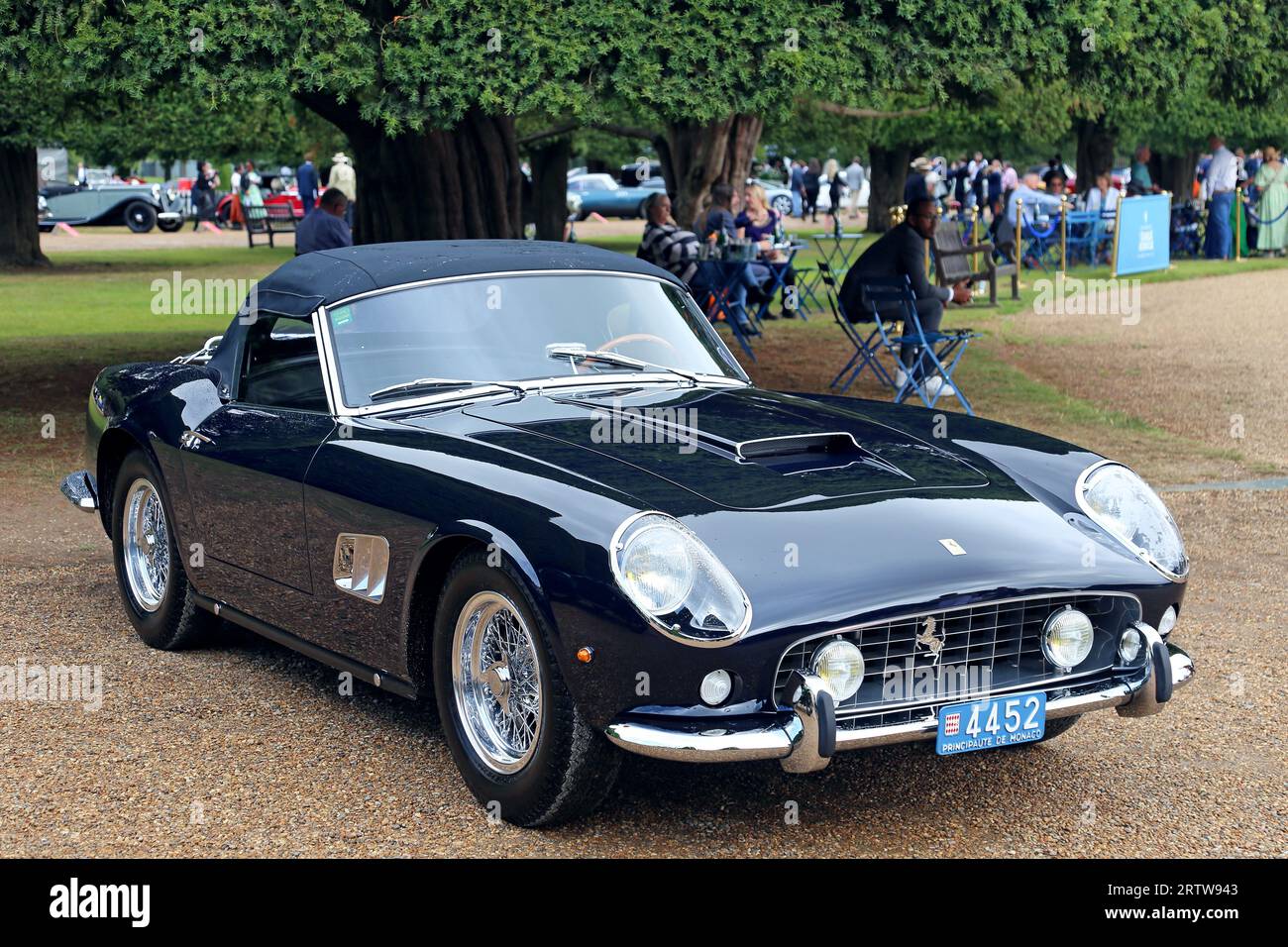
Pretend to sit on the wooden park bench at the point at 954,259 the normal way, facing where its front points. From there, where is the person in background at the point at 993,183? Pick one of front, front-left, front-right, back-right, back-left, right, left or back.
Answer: back-left

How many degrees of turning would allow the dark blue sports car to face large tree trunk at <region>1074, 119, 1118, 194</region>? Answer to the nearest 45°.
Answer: approximately 135° to its left

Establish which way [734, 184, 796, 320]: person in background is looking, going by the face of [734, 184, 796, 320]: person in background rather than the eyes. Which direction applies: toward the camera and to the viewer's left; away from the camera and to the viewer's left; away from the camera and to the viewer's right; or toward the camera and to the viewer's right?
toward the camera and to the viewer's left

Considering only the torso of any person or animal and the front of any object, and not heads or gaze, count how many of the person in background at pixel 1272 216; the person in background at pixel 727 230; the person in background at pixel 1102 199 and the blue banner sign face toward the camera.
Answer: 2

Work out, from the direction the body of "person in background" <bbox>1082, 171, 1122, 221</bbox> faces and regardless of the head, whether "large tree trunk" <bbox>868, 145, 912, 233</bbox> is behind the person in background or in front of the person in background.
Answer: behind
